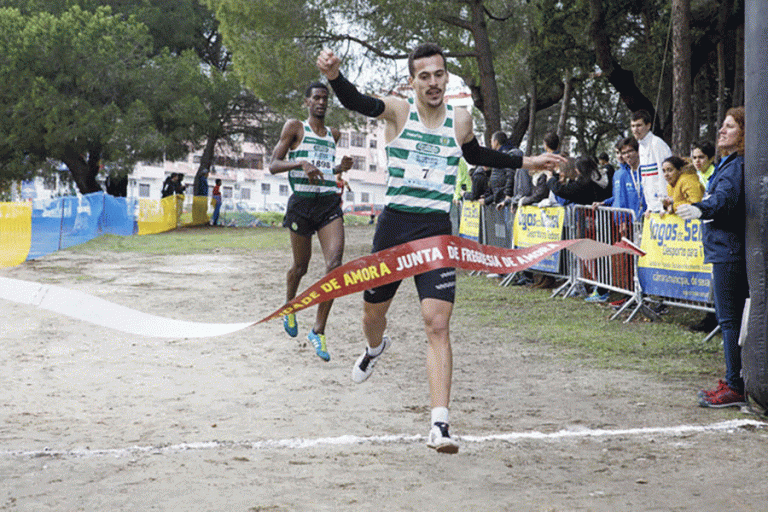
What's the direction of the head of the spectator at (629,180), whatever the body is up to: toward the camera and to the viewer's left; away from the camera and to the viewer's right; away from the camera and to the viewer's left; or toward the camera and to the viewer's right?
toward the camera and to the viewer's left

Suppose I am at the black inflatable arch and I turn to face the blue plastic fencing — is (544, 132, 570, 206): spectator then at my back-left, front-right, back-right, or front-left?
front-right

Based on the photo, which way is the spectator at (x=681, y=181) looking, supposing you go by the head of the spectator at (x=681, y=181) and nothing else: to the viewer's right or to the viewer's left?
to the viewer's left

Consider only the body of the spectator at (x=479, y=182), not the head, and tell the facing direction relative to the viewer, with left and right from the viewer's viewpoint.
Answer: facing to the left of the viewer

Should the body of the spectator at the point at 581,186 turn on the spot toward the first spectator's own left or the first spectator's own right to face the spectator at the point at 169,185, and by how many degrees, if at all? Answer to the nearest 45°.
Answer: approximately 45° to the first spectator's own right

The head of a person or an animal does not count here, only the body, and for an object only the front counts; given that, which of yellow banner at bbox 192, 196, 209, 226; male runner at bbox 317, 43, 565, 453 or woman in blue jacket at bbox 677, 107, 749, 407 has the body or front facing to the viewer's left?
the woman in blue jacket

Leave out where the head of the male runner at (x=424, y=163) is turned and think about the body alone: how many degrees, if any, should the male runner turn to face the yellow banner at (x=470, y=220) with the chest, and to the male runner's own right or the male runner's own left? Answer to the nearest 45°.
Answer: approximately 180°

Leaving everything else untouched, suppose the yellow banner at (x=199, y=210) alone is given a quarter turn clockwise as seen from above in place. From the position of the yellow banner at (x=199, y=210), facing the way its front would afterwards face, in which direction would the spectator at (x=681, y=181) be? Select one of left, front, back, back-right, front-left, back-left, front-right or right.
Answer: left

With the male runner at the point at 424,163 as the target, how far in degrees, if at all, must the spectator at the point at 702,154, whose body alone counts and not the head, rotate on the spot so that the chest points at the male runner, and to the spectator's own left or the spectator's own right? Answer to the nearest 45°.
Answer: approximately 45° to the spectator's own left

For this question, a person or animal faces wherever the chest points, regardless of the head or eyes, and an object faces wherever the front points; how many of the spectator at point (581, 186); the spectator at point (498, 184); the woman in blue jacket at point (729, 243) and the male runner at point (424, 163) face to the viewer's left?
3

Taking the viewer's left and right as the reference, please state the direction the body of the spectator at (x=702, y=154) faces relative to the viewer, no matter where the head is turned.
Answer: facing the viewer and to the left of the viewer
